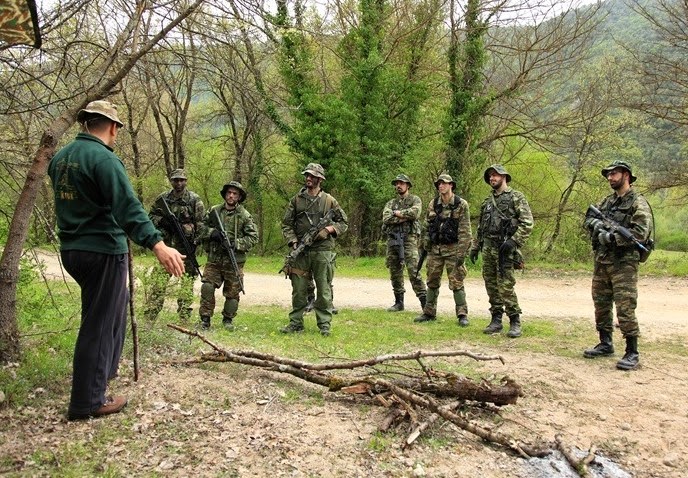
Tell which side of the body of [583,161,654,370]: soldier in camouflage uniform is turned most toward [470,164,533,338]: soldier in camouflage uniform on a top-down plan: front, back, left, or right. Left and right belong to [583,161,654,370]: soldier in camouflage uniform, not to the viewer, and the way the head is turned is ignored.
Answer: right

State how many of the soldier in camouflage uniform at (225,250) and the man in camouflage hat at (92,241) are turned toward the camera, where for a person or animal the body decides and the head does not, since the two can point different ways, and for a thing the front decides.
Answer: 1

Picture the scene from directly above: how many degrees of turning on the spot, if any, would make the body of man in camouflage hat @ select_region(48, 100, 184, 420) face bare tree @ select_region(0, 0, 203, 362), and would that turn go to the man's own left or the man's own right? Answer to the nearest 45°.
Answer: approximately 45° to the man's own left

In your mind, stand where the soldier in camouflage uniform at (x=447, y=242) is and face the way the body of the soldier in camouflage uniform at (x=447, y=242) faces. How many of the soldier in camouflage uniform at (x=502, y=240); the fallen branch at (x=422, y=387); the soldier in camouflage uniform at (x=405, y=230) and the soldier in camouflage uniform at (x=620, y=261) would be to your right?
1

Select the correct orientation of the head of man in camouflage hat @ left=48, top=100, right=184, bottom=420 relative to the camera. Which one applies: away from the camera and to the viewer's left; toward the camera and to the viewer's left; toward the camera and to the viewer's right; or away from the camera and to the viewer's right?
away from the camera and to the viewer's right

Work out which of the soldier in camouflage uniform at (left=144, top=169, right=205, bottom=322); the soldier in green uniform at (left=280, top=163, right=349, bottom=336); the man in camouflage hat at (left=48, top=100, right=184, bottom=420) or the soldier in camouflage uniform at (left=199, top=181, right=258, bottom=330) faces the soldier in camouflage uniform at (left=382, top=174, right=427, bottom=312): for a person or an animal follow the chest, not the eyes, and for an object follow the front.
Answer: the man in camouflage hat

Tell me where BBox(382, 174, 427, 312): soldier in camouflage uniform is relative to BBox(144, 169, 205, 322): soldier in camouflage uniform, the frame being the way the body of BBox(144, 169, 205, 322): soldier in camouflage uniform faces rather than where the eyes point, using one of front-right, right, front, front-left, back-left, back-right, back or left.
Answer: left

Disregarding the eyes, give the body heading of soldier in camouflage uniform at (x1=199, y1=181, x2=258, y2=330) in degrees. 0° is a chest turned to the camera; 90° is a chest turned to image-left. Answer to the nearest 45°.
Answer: approximately 0°

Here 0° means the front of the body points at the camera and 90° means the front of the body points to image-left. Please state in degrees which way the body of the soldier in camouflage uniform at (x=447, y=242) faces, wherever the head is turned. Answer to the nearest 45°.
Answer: approximately 45°

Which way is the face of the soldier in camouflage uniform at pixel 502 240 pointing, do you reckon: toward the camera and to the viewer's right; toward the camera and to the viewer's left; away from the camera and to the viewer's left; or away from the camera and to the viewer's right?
toward the camera and to the viewer's left

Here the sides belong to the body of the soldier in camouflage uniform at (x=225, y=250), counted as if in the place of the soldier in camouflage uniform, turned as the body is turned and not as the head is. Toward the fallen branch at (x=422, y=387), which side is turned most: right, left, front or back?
front

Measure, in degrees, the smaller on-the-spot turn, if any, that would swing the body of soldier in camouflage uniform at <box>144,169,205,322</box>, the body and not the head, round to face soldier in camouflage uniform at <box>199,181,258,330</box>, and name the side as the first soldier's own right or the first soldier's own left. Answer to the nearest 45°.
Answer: approximately 90° to the first soldier's own left
